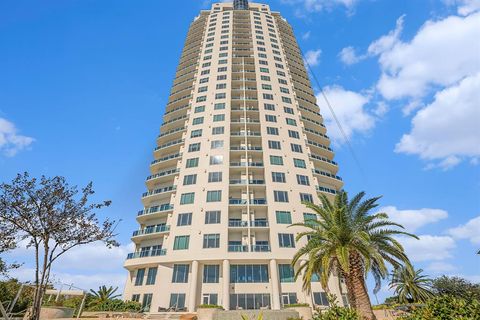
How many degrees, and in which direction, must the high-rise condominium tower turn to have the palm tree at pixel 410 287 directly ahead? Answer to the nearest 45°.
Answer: approximately 90° to its left

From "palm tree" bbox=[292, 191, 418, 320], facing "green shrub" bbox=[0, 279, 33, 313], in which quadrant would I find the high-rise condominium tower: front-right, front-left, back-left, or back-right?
front-right

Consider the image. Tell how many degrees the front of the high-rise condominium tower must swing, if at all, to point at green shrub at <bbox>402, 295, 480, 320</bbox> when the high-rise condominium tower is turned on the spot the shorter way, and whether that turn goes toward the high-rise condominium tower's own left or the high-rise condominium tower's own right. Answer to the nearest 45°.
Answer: approximately 45° to the high-rise condominium tower's own left

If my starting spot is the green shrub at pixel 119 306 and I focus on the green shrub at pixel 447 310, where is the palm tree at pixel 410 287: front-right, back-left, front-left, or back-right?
front-left

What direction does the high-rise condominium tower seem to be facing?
toward the camera

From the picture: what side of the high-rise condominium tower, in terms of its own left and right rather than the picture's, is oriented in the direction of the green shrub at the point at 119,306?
right

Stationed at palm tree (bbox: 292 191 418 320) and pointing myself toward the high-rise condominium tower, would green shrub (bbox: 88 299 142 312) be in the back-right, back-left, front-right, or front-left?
front-left

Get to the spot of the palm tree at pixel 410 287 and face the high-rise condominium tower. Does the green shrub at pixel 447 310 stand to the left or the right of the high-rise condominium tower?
left

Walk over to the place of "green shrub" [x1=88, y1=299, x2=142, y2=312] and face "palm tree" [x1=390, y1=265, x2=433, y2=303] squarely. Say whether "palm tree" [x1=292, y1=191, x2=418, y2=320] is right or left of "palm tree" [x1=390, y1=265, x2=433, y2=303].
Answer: right

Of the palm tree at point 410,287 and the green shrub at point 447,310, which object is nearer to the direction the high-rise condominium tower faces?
the green shrub

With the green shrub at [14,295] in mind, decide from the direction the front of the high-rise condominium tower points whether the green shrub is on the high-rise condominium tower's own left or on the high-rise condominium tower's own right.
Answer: on the high-rise condominium tower's own right

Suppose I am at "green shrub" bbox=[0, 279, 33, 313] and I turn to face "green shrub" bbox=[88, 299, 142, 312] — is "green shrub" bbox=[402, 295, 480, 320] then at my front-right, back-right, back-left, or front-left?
front-right

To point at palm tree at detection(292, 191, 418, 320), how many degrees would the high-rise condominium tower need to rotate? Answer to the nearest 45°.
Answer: approximately 45° to its left

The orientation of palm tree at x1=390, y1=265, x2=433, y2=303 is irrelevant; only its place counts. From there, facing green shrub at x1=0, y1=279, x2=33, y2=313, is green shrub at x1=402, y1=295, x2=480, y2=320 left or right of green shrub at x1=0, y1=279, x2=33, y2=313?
left
